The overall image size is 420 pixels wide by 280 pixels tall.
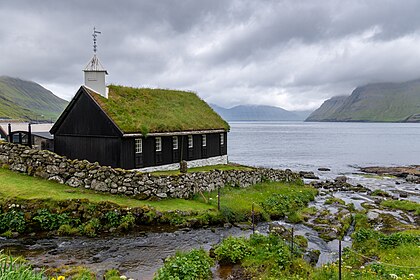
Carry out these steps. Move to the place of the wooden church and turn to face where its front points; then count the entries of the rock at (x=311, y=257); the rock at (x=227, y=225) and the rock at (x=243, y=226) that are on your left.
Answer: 3

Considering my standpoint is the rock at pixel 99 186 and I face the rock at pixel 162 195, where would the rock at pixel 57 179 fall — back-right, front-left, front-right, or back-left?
back-left

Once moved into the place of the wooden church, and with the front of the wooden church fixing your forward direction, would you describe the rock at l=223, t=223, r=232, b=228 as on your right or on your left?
on your left

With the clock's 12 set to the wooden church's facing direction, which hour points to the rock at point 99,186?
The rock is roughly at 11 o'clock from the wooden church.

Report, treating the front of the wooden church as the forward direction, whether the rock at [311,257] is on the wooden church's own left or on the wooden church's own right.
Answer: on the wooden church's own left

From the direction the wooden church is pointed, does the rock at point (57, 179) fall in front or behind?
in front

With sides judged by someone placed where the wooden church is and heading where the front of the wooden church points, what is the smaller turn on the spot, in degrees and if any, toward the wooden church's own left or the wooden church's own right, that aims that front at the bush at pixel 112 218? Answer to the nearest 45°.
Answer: approximately 45° to the wooden church's own left

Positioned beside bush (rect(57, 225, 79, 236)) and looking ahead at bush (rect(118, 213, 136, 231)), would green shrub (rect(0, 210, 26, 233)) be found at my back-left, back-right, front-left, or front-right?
back-left

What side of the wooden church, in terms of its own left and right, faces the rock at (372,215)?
left

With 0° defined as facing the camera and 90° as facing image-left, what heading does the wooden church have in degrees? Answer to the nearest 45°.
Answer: approximately 45°
